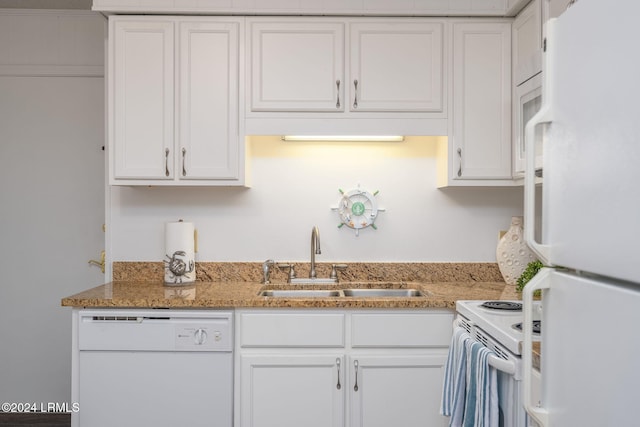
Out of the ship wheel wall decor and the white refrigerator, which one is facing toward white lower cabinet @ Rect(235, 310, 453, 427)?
the ship wheel wall decor
